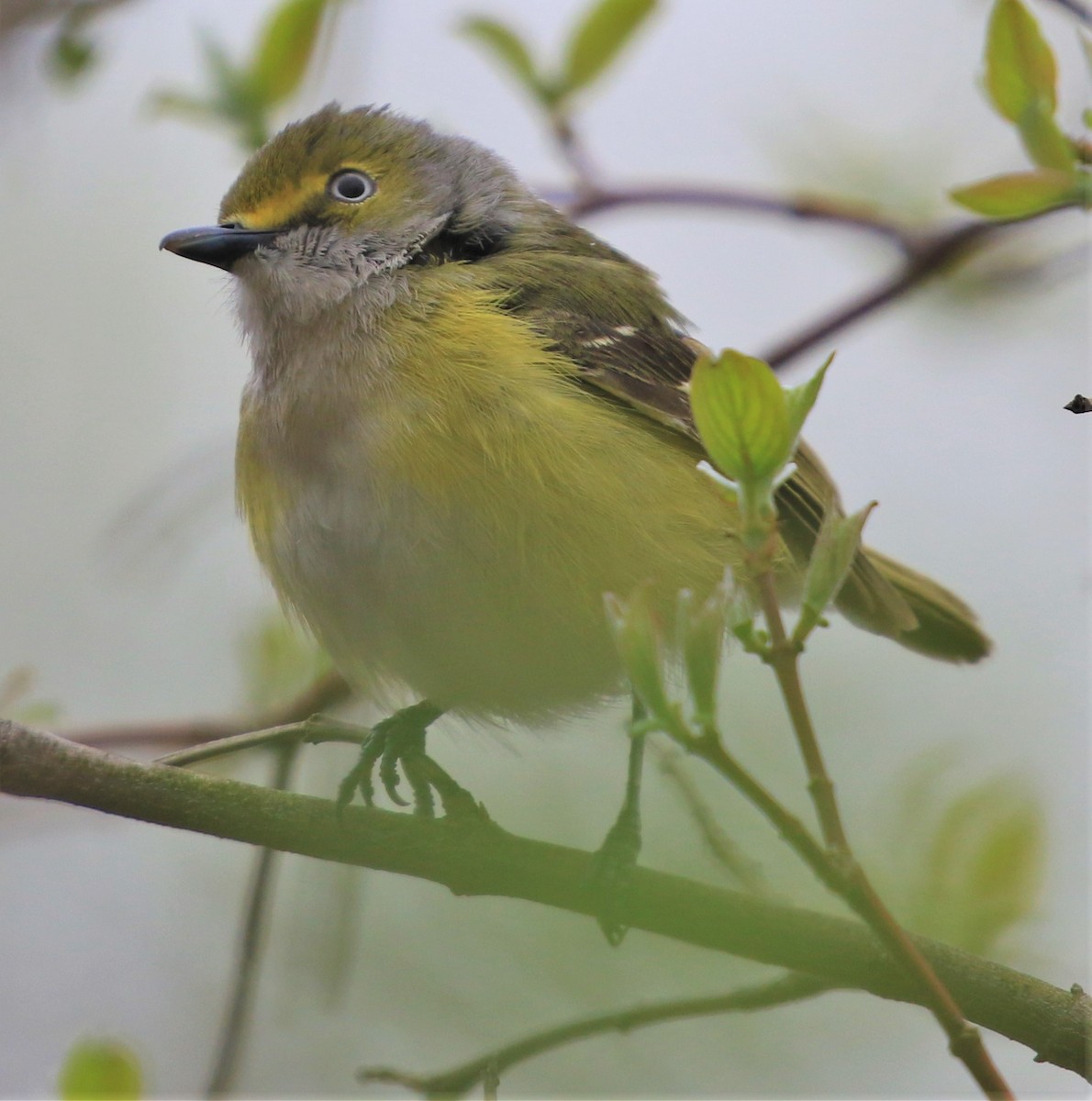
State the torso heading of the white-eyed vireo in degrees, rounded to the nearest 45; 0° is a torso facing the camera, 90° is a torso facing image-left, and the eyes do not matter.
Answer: approximately 45°

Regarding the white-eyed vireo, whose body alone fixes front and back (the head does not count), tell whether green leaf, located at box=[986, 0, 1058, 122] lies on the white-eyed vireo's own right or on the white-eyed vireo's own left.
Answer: on the white-eyed vireo's own left

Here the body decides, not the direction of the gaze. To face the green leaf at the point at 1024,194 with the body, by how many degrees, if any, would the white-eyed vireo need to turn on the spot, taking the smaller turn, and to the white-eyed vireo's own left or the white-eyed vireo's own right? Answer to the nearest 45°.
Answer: approximately 90° to the white-eyed vireo's own left

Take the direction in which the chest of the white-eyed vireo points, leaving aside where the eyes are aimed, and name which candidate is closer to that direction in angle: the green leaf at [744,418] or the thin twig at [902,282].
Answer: the green leaf
